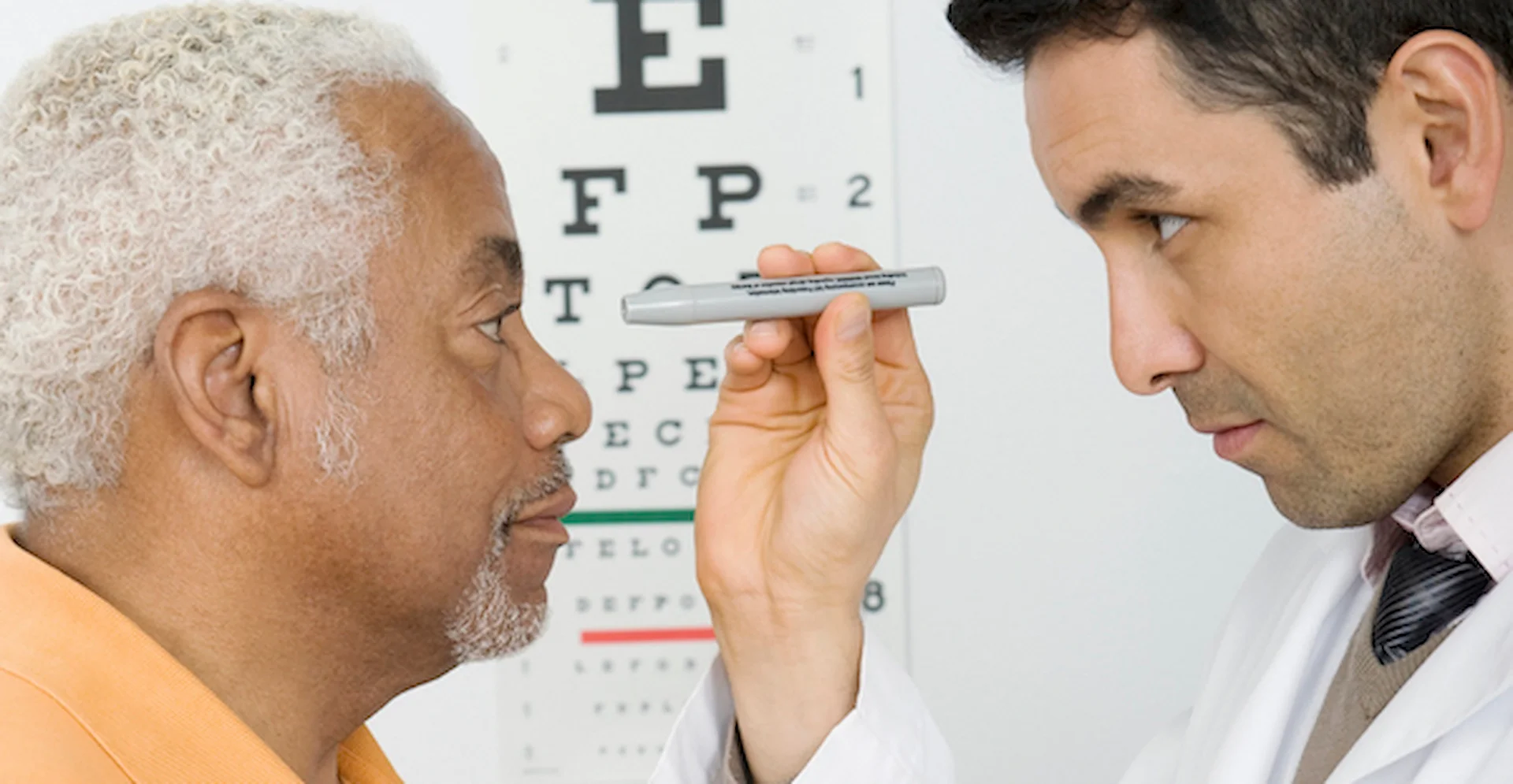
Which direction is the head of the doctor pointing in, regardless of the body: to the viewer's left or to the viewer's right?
to the viewer's left

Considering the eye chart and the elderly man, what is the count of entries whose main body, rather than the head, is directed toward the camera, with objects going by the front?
1

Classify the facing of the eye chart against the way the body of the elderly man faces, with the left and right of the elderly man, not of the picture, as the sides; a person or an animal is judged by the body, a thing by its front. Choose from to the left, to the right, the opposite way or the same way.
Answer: to the right

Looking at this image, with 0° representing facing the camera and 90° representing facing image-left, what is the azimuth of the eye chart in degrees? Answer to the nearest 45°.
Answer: approximately 0°

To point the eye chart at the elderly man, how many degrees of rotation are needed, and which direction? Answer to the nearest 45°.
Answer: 0° — it already faces them

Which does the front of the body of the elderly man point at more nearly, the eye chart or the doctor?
the doctor

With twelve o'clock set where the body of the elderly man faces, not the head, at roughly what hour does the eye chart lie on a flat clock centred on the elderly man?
The eye chart is roughly at 10 o'clock from the elderly man.

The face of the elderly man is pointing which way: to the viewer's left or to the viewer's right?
to the viewer's right

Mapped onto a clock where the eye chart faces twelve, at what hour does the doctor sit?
The doctor is roughly at 11 o'clock from the eye chart.

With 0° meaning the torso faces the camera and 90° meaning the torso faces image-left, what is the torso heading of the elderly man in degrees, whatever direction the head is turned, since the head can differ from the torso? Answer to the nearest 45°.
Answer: approximately 270°
